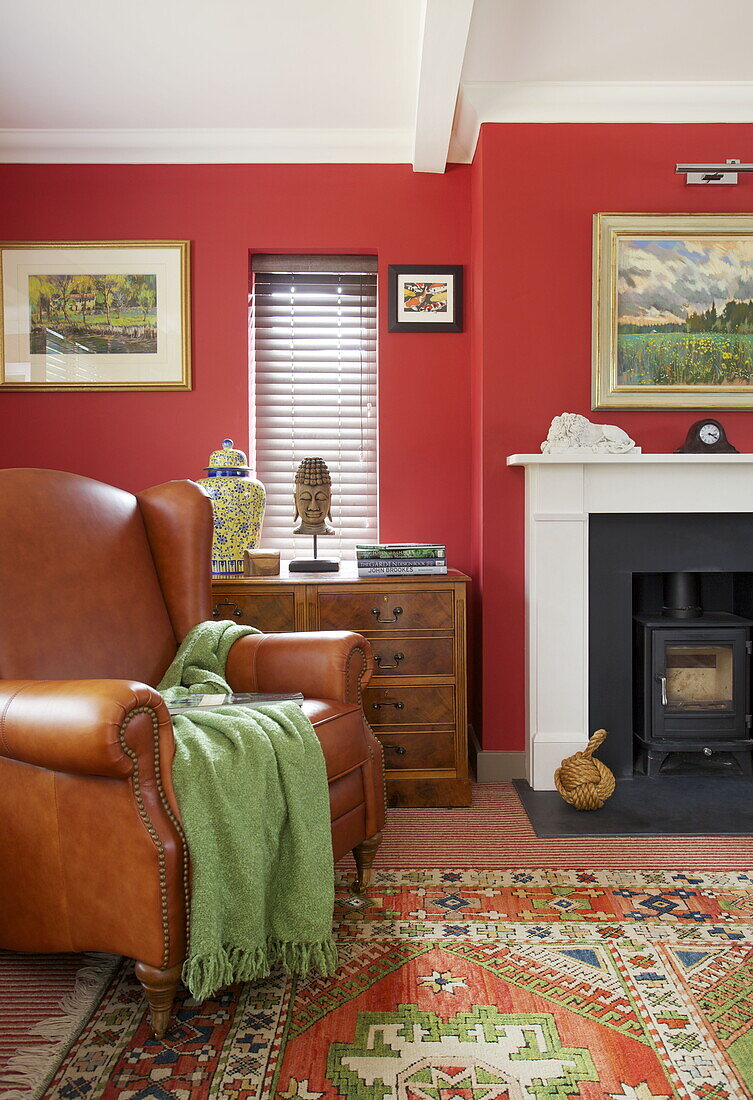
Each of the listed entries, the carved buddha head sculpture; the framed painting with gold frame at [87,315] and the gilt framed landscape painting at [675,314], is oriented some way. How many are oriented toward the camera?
3

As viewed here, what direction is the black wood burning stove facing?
toward the camera

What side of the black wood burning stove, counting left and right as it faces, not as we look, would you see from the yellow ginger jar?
right

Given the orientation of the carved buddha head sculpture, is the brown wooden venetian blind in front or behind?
behind

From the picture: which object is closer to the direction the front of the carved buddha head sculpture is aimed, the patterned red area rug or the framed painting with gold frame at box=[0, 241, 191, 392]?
the patterned red area rug

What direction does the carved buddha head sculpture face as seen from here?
toward the camera

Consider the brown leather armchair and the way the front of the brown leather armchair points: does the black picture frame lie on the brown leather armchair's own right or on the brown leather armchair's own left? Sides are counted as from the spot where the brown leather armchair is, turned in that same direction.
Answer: on the brown leather armchair's own left

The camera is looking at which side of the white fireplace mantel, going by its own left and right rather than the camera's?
front
